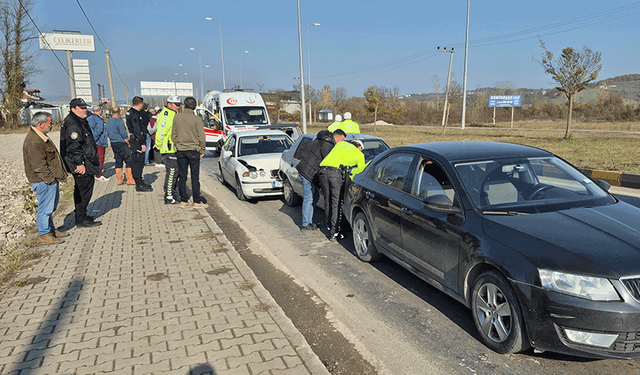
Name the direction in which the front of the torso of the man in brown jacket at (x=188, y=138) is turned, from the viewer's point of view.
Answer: away from the camera

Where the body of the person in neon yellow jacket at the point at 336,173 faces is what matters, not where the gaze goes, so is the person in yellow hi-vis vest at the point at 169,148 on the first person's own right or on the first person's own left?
on the first person's own left

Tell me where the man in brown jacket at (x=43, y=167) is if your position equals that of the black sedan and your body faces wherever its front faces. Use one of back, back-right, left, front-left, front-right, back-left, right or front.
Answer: back-right

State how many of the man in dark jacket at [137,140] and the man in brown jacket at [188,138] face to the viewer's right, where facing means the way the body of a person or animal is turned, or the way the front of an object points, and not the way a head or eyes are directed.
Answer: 1

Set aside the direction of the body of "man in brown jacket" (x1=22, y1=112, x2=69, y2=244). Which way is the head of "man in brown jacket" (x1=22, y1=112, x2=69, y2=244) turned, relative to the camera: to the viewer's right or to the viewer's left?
to the viewer's right

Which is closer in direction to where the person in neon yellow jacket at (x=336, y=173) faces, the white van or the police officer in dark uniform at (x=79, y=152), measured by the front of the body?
the white van

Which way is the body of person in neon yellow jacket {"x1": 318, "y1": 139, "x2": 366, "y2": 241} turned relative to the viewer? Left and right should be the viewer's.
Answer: facing away from the viewer and to the right of the viewer

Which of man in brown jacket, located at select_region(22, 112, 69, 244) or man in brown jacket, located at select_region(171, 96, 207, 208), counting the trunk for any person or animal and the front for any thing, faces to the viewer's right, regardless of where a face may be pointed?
man in brown jacket, located at select_region(22, 112, 69, 244)

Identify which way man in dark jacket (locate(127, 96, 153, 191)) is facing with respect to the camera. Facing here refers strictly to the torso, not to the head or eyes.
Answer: to the viewer's right

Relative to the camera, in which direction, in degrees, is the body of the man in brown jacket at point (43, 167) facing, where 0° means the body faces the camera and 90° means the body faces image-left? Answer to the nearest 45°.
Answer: approximately 270°

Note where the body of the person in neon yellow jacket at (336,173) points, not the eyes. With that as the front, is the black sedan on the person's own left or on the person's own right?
on the person's own right
